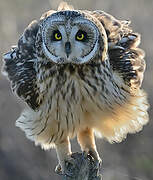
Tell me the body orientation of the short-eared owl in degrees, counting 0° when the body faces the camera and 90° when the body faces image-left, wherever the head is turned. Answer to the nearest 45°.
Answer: approximately 0°
